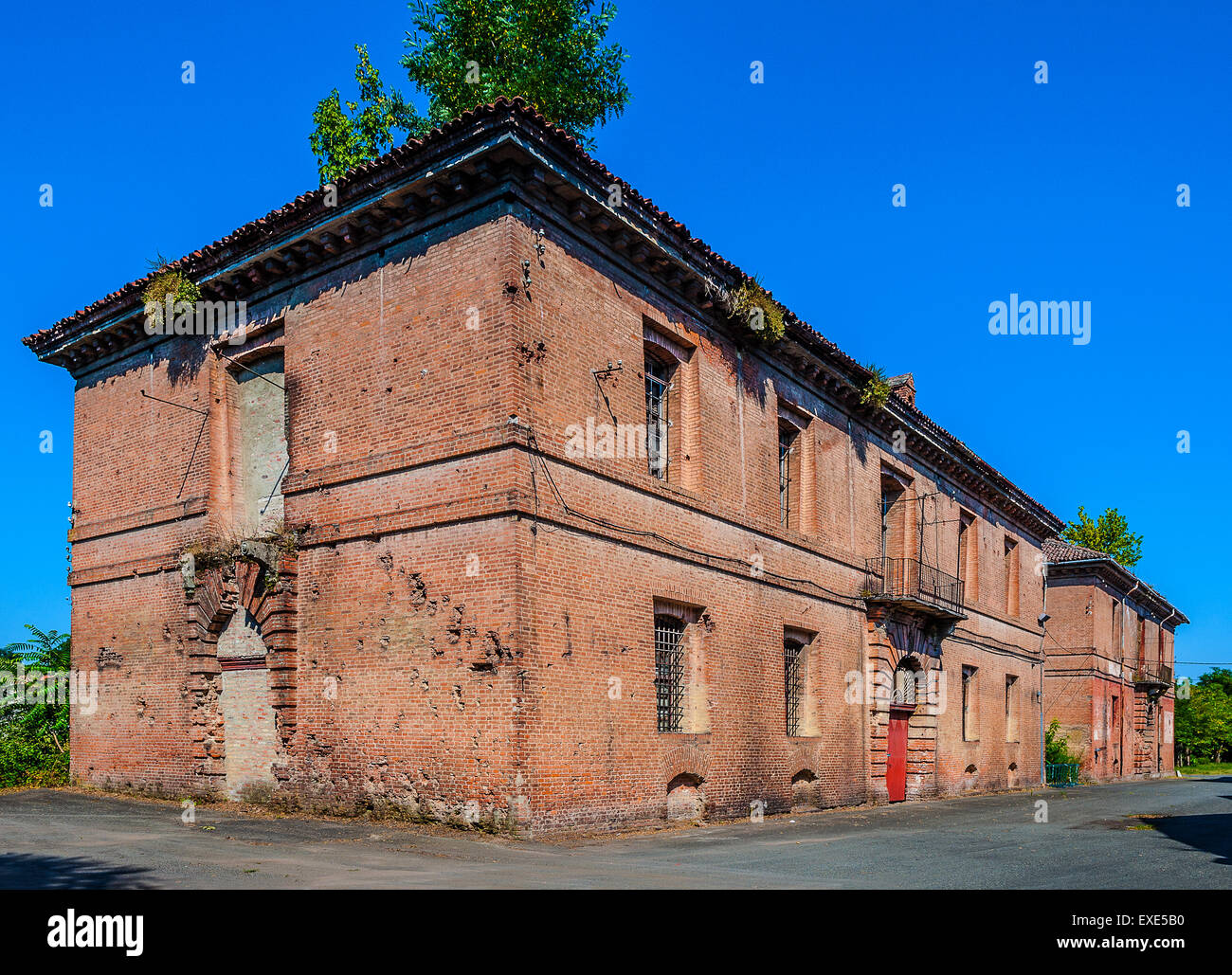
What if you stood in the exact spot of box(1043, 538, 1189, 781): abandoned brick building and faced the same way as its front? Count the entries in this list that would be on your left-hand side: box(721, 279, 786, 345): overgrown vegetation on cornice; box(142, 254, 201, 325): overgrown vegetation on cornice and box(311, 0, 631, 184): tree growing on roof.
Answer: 0

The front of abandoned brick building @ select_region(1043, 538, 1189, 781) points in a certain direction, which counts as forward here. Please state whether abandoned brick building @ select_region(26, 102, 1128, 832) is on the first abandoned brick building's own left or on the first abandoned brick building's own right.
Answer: on the first abandoned brick building's own right

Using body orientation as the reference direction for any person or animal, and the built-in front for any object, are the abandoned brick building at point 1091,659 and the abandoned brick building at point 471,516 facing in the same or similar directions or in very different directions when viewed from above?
same or similar directions

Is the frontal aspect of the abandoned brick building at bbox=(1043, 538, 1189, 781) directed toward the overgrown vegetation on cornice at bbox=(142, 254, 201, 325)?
no

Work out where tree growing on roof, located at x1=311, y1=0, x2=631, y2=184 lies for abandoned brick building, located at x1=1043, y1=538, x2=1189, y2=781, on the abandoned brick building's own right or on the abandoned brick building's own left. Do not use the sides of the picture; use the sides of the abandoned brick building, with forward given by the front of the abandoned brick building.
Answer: on the abandoned brick building's own right

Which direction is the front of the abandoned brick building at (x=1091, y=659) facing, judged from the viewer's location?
facing the viewer and to the right of the viewer

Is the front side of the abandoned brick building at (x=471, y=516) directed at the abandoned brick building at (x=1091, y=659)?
no

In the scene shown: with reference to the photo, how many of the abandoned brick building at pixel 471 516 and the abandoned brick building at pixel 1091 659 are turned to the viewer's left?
0
